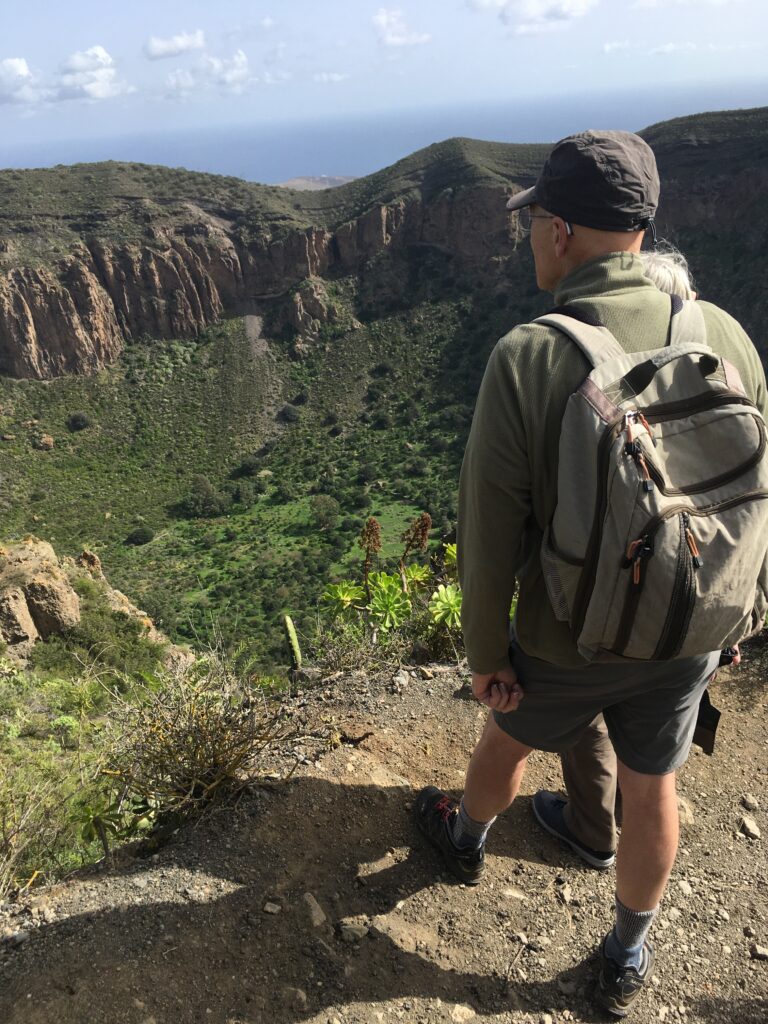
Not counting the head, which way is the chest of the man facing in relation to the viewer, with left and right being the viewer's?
facing away from the viewer and to the left of the viewer

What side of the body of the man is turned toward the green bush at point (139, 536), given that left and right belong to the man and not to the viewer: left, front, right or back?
front

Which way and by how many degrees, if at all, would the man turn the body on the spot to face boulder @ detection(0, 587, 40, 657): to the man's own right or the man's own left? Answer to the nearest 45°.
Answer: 0° — they already face it

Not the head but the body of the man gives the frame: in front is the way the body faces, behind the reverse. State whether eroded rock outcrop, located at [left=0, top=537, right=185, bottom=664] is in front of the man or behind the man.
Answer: in front

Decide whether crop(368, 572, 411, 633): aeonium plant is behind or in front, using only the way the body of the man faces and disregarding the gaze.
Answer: in front
